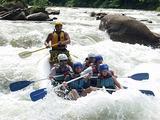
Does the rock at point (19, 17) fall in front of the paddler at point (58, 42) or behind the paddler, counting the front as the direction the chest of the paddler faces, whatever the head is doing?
behind

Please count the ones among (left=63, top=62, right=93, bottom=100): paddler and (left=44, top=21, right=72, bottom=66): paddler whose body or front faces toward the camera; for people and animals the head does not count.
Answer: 2

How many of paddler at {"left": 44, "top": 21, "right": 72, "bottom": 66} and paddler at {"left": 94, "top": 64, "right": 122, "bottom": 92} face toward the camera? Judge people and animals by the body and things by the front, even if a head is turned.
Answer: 2

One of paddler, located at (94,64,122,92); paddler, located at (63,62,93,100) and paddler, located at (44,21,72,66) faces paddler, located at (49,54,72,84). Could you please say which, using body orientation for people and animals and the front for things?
paddler, located at (44,21,72,66)

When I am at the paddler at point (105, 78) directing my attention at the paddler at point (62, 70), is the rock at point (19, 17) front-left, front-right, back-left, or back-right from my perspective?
front-right

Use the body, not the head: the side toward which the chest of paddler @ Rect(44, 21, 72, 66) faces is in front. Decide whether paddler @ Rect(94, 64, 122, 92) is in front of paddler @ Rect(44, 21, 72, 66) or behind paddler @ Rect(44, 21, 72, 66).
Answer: in front

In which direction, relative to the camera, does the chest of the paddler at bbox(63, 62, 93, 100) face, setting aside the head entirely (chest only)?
toward the camera

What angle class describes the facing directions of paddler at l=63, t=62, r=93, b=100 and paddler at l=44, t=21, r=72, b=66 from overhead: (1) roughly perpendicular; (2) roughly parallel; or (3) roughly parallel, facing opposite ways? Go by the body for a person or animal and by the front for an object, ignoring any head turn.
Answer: roughly parallel

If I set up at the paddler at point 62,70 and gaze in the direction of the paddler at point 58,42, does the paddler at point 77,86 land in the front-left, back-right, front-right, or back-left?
back-right

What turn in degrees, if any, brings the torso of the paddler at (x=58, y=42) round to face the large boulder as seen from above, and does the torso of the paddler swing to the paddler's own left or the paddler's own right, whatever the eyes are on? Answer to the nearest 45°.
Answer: approximately 135° to the paddler's own left

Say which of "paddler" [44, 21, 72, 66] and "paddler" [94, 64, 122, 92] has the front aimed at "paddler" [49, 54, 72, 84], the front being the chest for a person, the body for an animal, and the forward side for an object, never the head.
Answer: "paddler" [44, 21, 72, 66]

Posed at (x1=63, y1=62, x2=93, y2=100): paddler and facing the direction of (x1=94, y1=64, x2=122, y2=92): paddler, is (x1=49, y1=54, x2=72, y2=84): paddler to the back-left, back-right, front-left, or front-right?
back-left

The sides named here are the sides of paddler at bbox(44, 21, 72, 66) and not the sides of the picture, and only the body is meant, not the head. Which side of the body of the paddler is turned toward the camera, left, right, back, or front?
front
